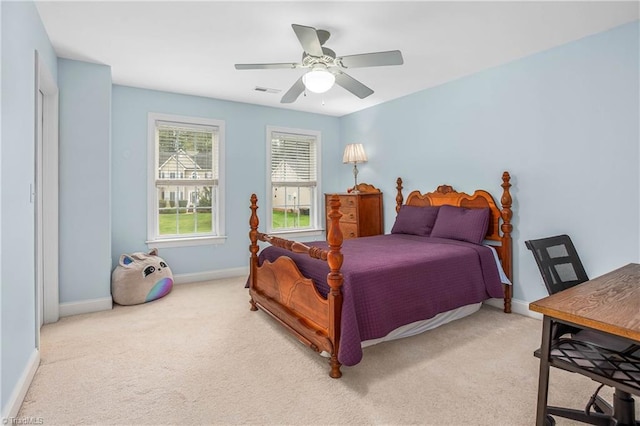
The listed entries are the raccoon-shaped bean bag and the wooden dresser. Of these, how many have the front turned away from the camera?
0

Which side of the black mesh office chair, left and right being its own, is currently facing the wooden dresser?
back

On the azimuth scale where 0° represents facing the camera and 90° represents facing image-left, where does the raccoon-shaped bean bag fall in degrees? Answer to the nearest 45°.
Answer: approximately 315°

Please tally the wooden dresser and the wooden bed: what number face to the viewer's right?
0

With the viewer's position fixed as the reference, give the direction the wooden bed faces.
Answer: facing the viewer and to the left of the viewer

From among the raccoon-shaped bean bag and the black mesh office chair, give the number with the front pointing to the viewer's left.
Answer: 0

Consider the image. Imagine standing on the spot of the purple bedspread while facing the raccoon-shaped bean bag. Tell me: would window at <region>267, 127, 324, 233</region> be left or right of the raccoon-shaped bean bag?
right

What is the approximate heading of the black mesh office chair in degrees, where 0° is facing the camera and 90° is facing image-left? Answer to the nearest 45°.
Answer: approximately 315°

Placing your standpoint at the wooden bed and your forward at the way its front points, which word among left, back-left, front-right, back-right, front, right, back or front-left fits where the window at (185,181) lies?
right

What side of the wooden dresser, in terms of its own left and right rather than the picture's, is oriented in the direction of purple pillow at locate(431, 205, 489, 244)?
left
